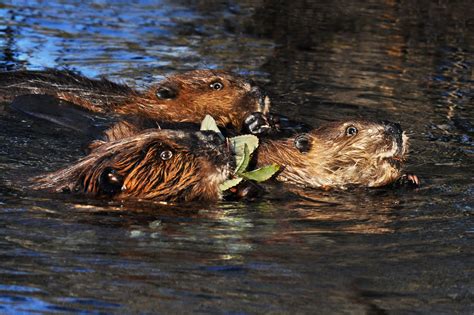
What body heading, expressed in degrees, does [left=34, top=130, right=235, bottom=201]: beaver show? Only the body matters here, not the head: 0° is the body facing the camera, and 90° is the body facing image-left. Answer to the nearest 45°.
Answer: approximately 270°

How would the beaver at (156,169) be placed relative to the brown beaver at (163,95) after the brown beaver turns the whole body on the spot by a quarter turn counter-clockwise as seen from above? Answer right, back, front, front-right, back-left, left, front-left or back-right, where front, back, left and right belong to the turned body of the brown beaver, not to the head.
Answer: back

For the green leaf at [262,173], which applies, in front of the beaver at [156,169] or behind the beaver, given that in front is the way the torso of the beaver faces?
in front

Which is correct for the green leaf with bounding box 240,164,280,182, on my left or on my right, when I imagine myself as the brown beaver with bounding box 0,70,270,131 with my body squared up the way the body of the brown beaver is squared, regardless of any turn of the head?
on my right

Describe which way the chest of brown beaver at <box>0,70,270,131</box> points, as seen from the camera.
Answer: to the viewer's right
